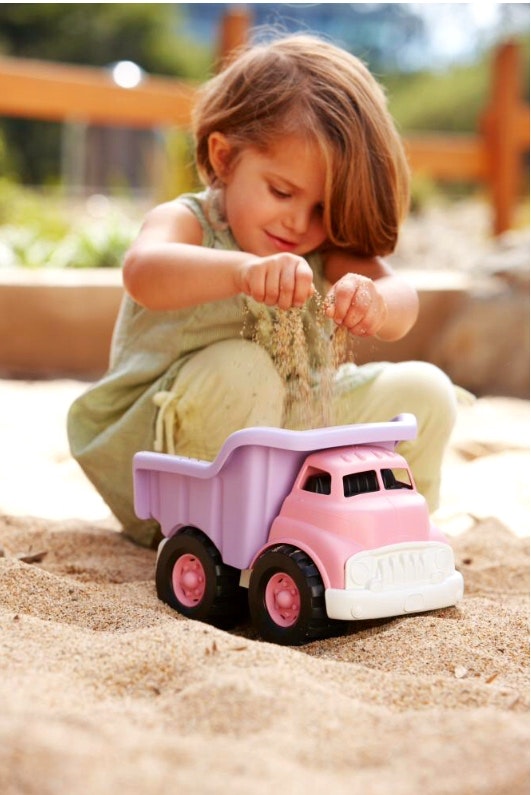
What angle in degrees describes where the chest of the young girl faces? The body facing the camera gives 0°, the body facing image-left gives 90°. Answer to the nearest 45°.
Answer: approximately 315°

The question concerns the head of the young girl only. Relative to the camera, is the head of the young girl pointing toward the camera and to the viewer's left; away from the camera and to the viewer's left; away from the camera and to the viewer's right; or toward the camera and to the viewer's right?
toward the camera and to the viewer's right

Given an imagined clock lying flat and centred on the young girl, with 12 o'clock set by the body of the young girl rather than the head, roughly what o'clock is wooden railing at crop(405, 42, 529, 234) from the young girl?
The wooden railing is roughly at 8 o'clock from the young girl.

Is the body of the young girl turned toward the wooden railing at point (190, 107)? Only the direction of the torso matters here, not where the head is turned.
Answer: no
